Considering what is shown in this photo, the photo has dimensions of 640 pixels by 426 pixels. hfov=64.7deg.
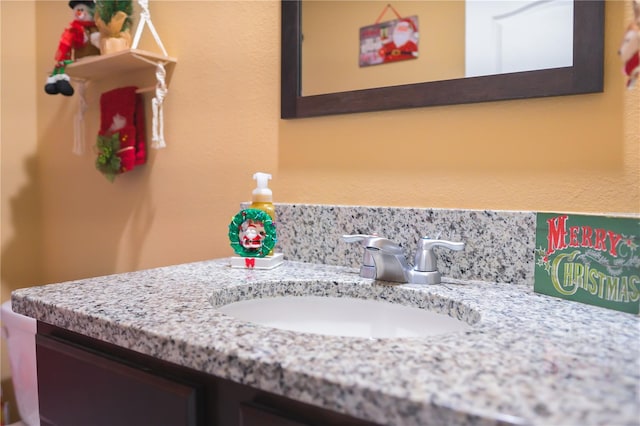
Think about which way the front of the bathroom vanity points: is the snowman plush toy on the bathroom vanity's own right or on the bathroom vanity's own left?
on the bathroom vanity's own right

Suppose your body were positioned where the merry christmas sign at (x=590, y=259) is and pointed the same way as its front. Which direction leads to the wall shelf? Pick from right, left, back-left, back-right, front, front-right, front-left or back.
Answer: front-right

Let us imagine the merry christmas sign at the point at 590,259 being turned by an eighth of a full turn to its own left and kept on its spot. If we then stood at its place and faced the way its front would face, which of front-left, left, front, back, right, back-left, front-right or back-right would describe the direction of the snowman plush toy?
right

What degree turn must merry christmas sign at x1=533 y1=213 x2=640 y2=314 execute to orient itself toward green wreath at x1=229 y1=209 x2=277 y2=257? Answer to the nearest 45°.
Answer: approximately 45° to its right

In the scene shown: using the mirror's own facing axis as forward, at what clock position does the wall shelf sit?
The wall shelf is roughly at 2 o'clock from the mirror.

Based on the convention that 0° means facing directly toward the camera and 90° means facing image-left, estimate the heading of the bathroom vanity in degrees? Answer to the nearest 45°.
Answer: approximately 45°

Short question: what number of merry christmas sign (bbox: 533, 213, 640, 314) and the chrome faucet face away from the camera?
0

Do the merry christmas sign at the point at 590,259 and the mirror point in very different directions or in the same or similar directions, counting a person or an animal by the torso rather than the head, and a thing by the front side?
same or similar directions

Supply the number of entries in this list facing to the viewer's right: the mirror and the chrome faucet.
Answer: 0

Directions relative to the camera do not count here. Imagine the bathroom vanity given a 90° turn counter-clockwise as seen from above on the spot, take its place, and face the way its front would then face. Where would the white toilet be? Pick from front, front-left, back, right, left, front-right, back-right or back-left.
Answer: back

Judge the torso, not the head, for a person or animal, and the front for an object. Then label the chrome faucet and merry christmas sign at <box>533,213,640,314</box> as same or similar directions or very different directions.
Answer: same or similar directions
